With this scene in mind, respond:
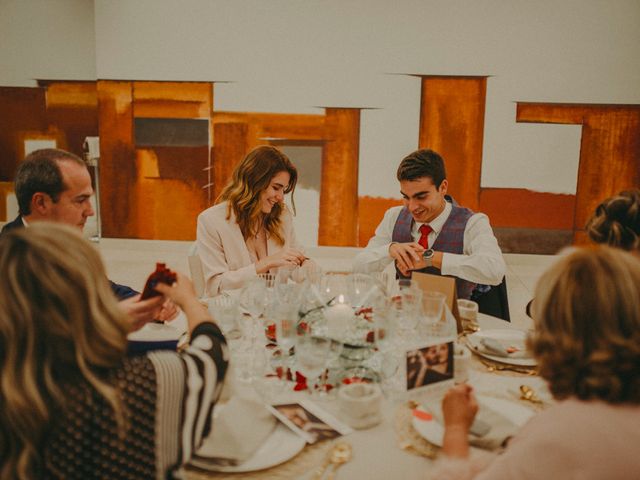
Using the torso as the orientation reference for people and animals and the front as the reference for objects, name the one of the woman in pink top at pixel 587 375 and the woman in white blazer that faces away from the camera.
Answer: the woman in pink top

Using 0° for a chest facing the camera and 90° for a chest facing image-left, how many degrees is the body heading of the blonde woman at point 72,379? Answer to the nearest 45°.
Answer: approximately 180°

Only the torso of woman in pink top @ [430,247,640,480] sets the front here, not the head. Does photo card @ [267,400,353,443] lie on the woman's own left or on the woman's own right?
on the woman's own left

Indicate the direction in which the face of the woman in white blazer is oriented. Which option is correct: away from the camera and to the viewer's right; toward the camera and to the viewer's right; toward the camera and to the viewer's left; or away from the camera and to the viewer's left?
toward the camera and to the viewer's right

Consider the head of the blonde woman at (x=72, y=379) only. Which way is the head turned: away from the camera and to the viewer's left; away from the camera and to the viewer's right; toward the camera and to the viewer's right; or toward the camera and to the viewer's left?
away from the camera and to the viewer's right

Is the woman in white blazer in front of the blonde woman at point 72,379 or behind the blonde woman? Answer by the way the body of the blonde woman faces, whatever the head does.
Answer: in front

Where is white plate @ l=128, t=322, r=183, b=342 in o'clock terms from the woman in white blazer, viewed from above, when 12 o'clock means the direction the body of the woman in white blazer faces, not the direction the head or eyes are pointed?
The white plate is roughly at 2 o'clock from the woman in white blazer.

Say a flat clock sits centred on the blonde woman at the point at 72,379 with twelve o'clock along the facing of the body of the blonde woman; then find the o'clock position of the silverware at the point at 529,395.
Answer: The silverware is roughly at 3 o'clock from the blonde woman.

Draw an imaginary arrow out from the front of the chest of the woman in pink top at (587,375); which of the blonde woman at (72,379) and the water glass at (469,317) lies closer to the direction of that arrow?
the water glass

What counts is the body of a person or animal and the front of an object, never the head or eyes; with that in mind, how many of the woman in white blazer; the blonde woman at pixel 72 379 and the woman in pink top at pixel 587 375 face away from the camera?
2

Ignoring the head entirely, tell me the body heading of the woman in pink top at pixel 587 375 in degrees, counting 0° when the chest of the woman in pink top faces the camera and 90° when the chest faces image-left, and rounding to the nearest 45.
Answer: approximately 180°

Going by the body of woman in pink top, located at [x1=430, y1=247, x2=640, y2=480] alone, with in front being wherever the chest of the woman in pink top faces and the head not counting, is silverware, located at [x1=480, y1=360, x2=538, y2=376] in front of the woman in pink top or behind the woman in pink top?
in front
